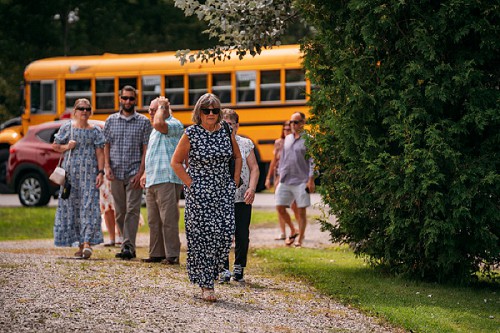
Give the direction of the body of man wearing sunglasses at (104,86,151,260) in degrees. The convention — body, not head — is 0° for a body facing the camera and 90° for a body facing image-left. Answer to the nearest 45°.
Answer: approximately 0°

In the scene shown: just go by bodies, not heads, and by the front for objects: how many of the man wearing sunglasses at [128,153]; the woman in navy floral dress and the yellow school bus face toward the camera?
2

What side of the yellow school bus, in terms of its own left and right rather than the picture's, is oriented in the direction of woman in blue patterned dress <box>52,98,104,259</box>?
left

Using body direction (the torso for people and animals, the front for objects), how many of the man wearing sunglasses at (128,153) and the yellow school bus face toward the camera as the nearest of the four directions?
1

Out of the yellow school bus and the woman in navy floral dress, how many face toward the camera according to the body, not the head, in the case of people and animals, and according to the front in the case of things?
1

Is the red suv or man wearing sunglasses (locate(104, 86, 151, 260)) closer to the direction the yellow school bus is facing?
the red suv

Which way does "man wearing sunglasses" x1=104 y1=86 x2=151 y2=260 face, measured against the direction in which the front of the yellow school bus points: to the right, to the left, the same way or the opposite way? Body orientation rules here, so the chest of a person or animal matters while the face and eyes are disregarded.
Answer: to the left

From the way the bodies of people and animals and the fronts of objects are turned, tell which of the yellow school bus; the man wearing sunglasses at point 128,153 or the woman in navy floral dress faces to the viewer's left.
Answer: the yellow school bus

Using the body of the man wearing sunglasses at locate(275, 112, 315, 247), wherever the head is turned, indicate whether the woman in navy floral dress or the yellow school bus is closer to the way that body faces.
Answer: the woman in navy floral dress

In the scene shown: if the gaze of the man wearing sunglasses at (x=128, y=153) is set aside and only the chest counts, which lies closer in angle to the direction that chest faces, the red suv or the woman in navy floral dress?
the woman in navy floral dress
